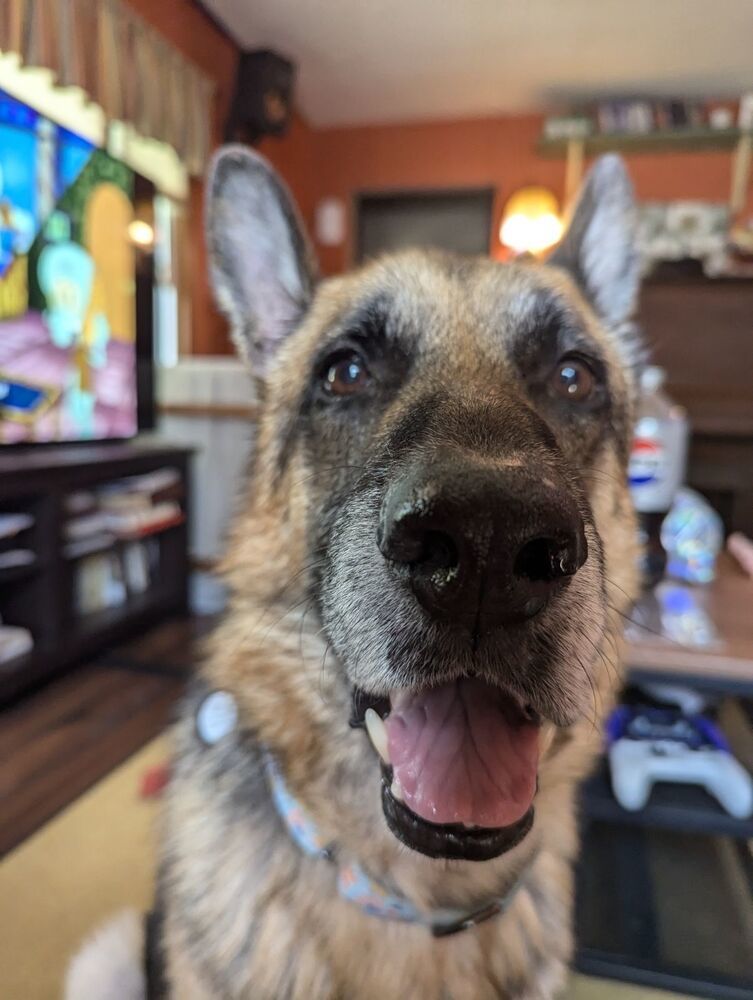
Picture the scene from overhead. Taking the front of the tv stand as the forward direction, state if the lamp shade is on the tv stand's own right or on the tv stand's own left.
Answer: on the tv stand's own left

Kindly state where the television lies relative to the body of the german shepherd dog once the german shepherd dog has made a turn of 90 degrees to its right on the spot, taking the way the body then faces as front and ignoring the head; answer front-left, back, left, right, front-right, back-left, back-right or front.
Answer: front-right

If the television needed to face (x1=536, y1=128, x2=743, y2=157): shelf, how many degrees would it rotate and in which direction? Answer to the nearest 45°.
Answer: approximately 45° to its left

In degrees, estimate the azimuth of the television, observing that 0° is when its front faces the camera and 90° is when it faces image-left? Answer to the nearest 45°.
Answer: approximately 315°

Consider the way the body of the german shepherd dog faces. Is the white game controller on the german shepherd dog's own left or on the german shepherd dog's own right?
on the german shepherd dog's own left

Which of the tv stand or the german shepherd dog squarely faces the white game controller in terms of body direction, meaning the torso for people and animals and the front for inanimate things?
the tv stand

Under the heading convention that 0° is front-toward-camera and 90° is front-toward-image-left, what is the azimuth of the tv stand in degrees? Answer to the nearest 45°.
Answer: approximately 315°

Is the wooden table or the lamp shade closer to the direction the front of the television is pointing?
the wooden table

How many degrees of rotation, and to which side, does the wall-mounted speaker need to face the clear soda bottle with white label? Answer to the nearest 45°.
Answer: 0° — it already faces it

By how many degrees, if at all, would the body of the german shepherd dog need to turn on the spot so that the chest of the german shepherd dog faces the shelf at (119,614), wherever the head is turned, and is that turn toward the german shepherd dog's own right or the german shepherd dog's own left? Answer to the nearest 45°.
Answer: approximately 135° to the german shepherd dog's own right
